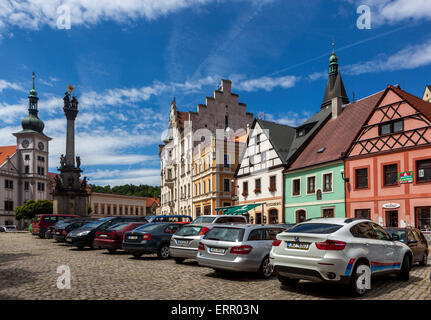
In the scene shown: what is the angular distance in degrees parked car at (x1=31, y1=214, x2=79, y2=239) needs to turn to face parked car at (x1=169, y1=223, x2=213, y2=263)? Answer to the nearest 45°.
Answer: approximately 135° to its right

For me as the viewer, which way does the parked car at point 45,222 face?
facing away from the viewer and to the right of the viewer

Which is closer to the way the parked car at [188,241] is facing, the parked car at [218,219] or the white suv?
the parked car

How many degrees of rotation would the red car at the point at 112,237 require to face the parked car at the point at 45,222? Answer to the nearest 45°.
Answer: approximately 45° to its left

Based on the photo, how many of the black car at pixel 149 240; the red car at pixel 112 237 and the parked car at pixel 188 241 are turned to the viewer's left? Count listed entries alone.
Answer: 0

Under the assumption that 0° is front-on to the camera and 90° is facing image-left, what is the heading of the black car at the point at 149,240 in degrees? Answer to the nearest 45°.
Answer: approximately 225°

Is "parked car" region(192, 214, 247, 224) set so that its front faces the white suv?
no

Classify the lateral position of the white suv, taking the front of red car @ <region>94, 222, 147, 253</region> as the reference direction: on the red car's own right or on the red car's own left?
on the red car's own right

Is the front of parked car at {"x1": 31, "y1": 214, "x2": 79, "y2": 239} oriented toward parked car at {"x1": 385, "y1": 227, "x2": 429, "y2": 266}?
no

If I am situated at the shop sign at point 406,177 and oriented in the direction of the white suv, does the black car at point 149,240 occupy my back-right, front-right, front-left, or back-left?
front-right

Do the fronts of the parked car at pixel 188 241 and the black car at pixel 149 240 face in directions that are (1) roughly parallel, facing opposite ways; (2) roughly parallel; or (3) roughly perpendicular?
roughly parallel

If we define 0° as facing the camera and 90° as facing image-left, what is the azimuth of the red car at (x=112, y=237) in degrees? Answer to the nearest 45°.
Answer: approximately 225°

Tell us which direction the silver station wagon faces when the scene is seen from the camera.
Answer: facing away from the viewer and to the right of the viewer

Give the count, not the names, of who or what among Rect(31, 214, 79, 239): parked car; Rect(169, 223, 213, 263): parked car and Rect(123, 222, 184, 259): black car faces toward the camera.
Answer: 0

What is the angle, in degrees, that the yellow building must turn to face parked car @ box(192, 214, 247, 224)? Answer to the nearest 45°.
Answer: approximately 45° to its left
